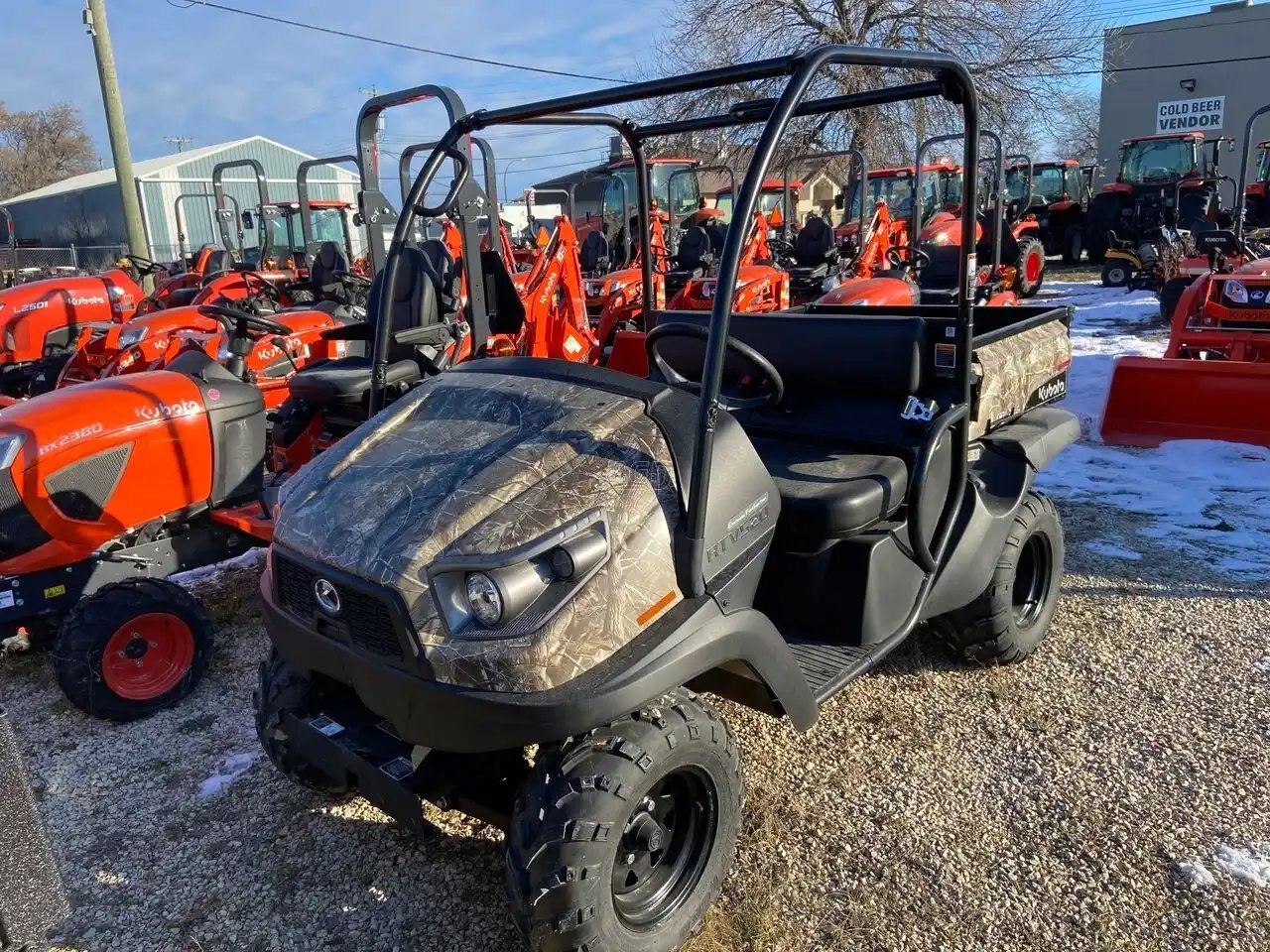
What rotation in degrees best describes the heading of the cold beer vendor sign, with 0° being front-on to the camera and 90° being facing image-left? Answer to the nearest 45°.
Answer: approximately 0°

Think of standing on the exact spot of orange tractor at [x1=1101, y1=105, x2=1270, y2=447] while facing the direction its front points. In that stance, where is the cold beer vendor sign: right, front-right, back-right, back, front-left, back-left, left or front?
back

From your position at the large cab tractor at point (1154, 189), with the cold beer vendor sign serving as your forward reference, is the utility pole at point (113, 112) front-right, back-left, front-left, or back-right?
back-left

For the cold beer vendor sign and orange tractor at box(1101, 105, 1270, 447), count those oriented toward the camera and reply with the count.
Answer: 2

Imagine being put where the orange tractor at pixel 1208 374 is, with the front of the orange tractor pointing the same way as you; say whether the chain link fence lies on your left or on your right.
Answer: on your right

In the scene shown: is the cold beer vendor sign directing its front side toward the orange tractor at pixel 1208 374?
yes

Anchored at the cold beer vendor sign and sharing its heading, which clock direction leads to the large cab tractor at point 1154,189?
The large cab tractor is roughly at 12 o'clock from the cold beer vendor sign.

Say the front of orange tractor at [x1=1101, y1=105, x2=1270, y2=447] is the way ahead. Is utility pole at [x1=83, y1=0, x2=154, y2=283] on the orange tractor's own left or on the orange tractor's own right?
on the orange tractor's own right

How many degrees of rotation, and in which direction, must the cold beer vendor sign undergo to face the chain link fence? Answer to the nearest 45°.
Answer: approximately 45° to its right

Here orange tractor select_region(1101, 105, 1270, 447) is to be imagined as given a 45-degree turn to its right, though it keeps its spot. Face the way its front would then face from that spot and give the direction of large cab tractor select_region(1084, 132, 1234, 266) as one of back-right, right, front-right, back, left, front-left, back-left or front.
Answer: back-right
